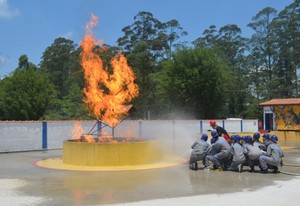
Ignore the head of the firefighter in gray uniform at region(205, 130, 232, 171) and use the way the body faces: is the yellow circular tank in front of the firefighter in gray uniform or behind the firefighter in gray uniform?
in front

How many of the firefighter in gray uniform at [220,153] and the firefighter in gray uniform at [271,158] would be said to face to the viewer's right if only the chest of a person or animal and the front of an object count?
0

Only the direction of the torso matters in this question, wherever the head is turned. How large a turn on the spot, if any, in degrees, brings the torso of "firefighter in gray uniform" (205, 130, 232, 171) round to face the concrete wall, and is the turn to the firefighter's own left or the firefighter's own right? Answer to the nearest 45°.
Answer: approximately 45° to the firefighter's own right

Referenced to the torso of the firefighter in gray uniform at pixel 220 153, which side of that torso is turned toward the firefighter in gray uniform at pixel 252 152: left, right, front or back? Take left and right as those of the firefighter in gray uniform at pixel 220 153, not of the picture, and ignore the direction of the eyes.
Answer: back

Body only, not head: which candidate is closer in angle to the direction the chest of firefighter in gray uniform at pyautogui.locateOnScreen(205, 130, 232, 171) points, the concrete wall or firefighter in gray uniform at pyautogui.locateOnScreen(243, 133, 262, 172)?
the concrete wall

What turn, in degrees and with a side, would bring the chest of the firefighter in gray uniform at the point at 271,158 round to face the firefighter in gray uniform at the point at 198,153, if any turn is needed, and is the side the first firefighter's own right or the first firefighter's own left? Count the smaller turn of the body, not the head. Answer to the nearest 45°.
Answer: approximately 45° to the first firefighter's own left

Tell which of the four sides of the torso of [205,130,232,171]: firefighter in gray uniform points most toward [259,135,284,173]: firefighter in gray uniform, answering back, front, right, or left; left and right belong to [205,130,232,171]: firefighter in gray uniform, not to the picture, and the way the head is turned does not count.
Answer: back

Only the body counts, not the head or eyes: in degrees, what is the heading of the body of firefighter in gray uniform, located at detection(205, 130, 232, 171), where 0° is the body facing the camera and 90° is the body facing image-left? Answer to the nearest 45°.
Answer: approximately 90°

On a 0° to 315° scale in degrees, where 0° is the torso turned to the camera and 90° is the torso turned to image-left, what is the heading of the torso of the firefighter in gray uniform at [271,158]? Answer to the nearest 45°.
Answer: approximately 135°
